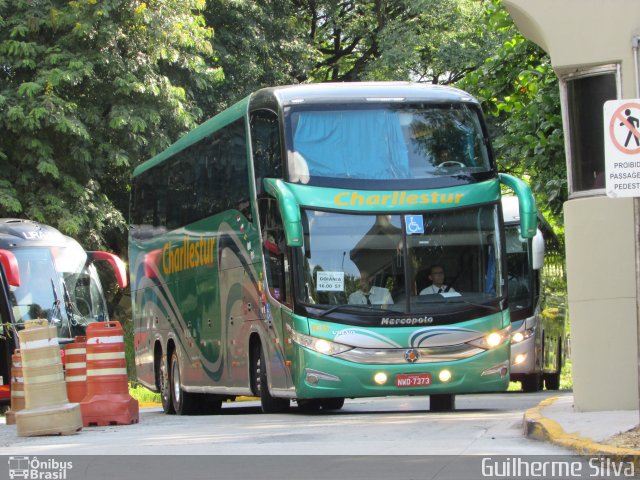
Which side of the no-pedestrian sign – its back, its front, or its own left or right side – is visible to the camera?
front

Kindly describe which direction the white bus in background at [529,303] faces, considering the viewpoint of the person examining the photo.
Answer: facing the viewer

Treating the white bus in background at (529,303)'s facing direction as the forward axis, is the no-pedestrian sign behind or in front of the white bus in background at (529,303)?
in front

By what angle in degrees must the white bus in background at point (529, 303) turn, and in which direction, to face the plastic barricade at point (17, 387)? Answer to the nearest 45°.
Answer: approximately 45° to its right

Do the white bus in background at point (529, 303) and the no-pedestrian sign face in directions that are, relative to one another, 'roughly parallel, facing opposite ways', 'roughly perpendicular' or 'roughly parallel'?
roughly parallel

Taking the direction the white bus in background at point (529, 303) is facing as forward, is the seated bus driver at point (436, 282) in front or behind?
in front

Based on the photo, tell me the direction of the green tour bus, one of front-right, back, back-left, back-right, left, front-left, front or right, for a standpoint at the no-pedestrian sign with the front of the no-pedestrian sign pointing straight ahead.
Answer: back-right

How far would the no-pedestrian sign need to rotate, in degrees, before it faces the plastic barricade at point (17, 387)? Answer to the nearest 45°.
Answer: approximately 135° to its right

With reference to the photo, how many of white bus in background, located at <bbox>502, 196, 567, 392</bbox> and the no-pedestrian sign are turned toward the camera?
2
